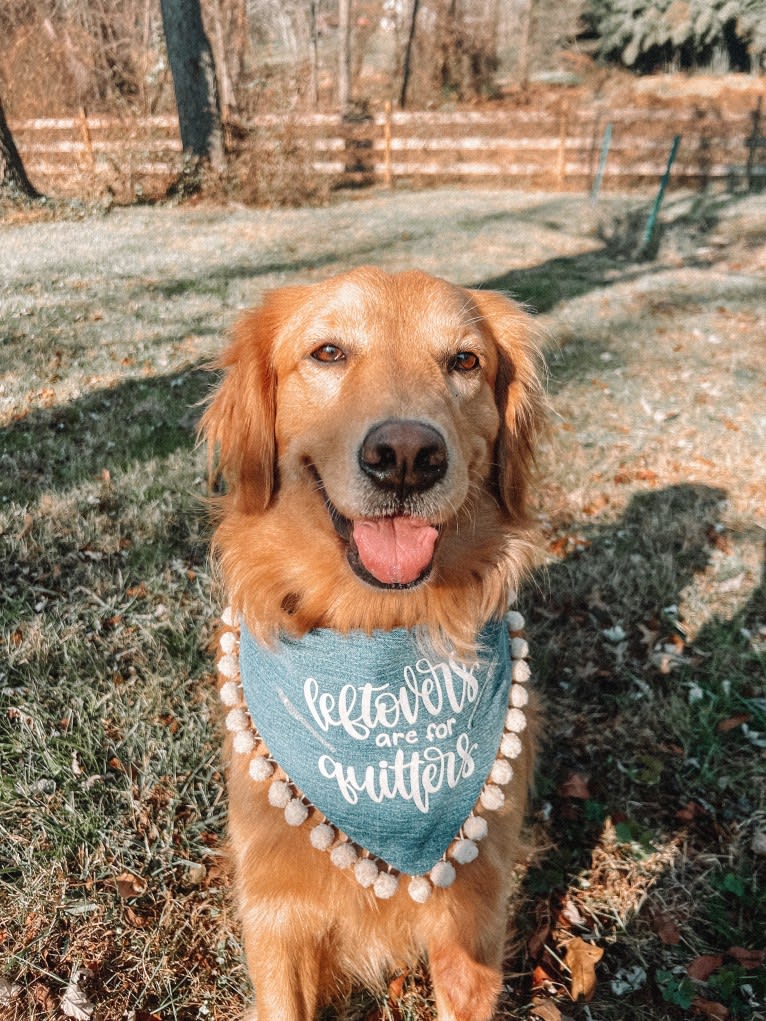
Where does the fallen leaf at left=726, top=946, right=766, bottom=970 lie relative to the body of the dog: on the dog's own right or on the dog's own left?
on the dog's own left

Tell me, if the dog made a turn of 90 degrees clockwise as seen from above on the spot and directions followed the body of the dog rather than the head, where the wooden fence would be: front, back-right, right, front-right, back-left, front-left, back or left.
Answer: right

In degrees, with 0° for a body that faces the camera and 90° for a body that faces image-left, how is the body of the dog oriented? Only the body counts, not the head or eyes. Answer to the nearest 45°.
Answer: approximately 0°

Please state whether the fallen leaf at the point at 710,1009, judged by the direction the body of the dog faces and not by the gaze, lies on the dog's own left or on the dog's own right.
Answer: on the dog's own left
